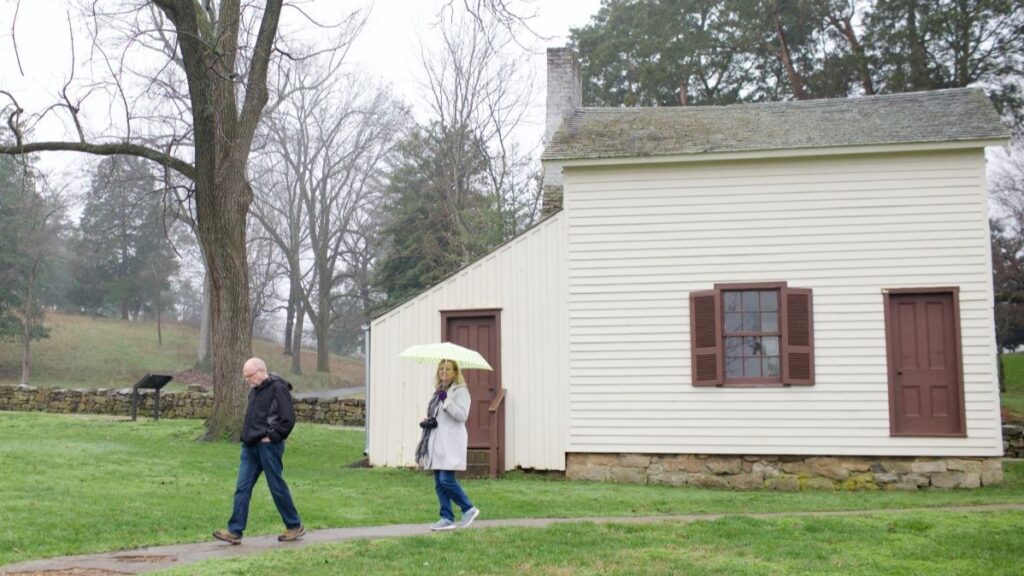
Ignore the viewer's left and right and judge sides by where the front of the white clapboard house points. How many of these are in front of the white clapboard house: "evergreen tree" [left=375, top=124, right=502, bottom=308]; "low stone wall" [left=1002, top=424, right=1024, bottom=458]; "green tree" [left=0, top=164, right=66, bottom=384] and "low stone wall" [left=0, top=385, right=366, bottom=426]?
0

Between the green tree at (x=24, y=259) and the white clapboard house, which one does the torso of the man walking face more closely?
the green tree

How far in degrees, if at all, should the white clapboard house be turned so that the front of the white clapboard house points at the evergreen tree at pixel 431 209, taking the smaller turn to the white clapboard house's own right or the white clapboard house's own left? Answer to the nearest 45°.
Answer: approximately 135° to the white clapboard house's own right

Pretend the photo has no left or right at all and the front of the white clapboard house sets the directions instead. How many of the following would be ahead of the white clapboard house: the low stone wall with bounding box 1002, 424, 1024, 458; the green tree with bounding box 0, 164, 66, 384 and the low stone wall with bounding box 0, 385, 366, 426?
0

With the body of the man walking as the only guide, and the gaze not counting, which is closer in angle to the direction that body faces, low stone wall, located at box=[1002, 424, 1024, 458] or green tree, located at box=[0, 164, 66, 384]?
the green tree

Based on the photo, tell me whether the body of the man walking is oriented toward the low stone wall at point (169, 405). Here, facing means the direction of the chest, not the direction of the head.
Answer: no

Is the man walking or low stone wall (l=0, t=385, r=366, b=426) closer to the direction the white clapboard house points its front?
the man walking

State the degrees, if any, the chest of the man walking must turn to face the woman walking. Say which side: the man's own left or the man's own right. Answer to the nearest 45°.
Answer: approximately 180°

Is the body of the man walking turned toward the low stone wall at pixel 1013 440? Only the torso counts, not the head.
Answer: no

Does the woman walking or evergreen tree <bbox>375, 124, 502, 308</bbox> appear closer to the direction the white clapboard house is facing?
the woman walking

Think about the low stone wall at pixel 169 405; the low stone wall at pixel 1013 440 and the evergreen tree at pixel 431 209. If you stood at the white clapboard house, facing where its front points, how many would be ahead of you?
0

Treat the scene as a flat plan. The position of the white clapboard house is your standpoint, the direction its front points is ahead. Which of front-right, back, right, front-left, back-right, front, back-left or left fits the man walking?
front-right

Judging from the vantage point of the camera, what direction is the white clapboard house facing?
facing the viewer

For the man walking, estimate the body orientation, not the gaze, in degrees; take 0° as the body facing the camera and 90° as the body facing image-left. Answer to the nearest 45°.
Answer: approximately 90°

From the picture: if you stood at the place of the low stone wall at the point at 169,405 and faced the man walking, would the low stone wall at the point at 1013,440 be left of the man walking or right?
left

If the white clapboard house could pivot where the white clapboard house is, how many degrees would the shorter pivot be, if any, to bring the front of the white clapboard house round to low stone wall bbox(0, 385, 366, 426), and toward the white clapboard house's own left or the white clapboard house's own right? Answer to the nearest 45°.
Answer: approximately 135° to the white clapboard house's own right

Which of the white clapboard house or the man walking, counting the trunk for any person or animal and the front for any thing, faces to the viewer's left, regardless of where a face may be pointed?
the man walking
